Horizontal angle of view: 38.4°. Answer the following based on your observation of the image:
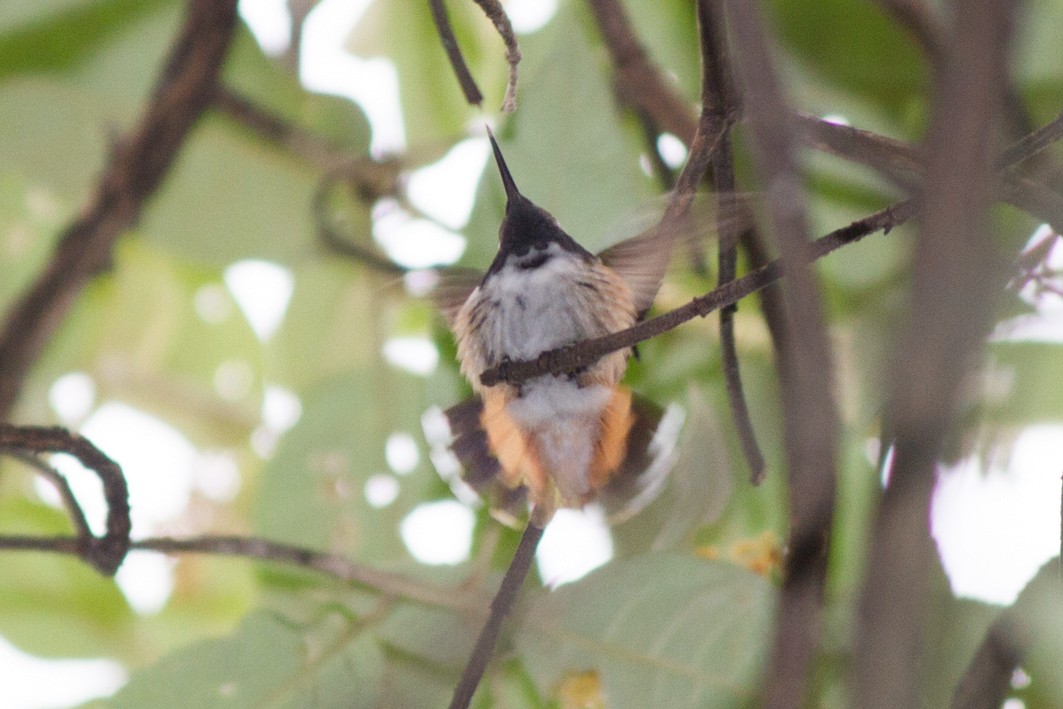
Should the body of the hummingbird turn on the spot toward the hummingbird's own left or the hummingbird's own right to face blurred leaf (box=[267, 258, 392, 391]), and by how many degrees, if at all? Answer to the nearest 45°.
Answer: approximately 135° to the hummingbird's own right

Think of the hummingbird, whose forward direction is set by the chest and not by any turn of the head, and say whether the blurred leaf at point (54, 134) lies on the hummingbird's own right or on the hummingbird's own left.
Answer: on the hummingbird's own right

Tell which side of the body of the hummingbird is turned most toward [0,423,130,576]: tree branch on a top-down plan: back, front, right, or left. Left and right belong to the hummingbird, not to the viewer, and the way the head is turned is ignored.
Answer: right

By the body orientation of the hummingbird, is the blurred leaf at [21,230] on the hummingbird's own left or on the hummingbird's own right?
on the hummingbird's own right

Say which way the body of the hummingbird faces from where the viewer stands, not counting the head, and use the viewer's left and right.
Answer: facing the viewer

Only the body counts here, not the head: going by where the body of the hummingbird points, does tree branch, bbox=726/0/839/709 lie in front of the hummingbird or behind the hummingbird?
in front
